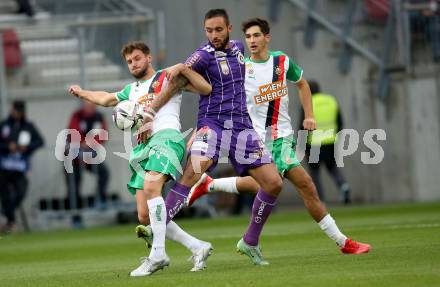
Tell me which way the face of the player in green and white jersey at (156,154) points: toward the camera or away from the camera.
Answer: toward the camera

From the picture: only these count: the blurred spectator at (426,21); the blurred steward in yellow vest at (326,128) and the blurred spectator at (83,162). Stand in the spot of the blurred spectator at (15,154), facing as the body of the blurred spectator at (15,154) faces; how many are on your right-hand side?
0

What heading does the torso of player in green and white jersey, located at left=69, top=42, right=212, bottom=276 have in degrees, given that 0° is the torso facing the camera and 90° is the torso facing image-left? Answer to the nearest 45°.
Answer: approximately 45°

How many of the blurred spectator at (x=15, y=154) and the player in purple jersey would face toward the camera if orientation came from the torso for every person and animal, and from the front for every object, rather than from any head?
2

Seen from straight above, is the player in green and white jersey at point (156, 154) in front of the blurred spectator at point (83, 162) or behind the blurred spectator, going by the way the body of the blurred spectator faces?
in front

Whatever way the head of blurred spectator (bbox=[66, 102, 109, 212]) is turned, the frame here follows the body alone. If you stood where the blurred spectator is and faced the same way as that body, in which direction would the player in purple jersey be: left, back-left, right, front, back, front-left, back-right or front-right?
front

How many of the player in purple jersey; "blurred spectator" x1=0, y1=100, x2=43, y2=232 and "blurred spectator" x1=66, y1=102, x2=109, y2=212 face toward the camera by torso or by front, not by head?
3

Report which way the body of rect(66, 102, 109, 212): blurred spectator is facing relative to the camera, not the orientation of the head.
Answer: toward the camera

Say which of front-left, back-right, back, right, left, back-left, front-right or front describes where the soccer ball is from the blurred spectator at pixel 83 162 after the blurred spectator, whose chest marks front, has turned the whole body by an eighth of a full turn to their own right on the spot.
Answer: front-left

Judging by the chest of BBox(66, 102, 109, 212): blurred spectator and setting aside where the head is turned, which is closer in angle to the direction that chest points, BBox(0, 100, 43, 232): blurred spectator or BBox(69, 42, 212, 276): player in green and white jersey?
the player in green and white jersey

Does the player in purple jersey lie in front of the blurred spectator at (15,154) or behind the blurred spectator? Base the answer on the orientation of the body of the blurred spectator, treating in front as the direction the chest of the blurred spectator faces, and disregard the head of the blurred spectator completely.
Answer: in front

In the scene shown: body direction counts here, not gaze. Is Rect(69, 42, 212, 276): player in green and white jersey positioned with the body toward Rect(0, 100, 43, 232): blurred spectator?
no

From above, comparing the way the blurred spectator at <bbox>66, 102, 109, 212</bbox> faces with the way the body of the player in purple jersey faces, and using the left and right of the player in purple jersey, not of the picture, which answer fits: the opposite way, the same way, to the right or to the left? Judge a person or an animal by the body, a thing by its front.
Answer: the same way

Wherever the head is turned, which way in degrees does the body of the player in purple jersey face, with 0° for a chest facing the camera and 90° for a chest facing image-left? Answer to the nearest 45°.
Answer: approximately 0°

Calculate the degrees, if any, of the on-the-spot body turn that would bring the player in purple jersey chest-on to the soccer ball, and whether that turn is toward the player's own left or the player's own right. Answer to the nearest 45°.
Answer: approximately 90° to the player's own right

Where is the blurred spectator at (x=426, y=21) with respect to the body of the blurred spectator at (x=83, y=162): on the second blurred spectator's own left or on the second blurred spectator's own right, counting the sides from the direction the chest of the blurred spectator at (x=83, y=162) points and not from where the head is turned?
on the second blurred spectator's own left

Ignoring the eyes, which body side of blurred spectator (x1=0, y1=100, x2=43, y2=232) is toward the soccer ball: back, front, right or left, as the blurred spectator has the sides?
front
